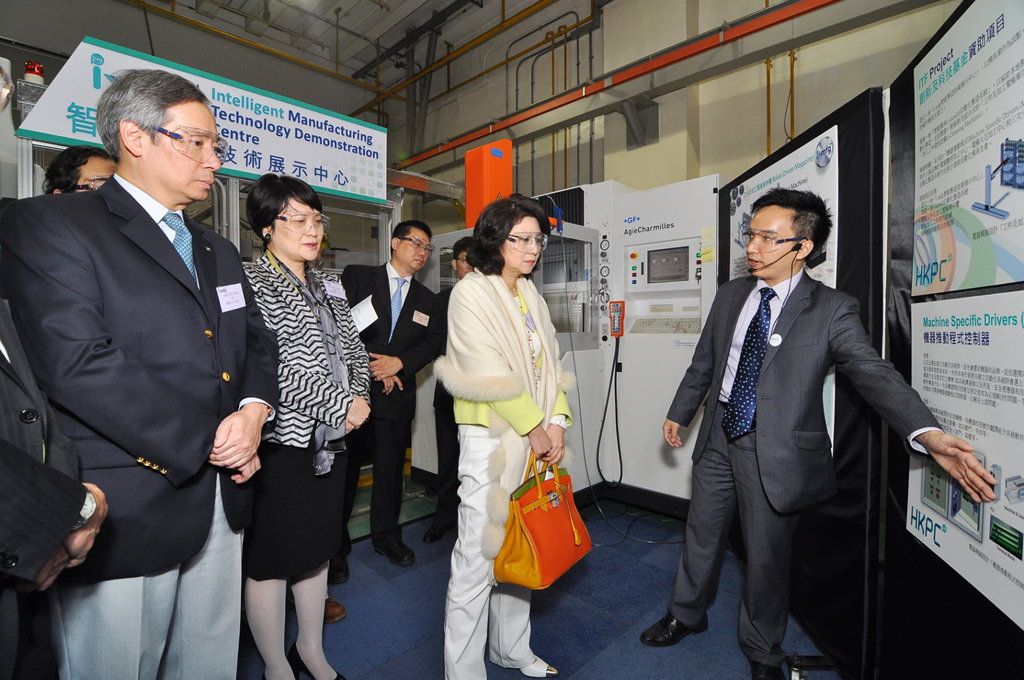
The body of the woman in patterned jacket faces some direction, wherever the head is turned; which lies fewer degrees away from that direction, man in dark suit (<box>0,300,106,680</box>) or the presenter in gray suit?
the presenter in gray suit

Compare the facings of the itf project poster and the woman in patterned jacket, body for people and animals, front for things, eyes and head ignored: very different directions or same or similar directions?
very different directions

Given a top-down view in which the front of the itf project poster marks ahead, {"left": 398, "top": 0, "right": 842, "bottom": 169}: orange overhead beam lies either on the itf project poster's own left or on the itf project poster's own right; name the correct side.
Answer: on the itf project poster's own right

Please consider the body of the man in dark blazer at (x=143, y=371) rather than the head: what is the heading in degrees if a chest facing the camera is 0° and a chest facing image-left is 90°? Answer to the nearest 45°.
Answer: approximately 315°

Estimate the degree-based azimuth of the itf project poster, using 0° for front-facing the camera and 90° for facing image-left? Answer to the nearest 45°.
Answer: approximately 45°

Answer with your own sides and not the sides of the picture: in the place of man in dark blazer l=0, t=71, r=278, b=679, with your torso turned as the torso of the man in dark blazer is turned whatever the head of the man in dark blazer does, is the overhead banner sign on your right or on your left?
on your left

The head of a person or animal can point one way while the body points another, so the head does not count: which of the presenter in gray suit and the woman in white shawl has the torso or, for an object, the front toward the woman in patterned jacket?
the presenter in gray suit

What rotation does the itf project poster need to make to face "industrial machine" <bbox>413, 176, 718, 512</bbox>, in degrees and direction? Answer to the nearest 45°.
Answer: approximately 90° to its right

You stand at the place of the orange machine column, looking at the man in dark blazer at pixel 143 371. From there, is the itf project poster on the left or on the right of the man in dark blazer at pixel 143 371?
left
